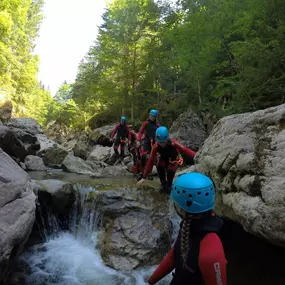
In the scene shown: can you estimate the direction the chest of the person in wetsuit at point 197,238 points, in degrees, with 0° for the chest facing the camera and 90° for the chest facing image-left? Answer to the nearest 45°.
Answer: approximately 135°

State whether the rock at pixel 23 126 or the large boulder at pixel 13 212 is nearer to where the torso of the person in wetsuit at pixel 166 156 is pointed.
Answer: the large boulder

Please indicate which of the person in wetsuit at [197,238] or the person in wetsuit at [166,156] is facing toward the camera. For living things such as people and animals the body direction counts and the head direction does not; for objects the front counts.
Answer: the person in wetsuit at [166,156]

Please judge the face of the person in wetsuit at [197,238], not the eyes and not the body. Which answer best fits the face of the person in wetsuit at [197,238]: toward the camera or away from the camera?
away from the camera

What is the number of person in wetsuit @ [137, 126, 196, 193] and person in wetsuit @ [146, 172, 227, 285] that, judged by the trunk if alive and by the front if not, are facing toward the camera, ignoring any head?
1

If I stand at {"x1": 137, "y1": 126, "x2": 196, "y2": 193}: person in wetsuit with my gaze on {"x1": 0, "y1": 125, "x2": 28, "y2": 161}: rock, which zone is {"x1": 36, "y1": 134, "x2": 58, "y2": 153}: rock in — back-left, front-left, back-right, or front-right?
front-right

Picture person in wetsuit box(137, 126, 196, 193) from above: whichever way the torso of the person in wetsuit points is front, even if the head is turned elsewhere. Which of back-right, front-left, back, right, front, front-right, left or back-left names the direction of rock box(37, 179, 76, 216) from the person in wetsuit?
right

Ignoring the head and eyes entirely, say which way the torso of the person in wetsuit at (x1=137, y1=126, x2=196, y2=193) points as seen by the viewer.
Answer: toward the camera

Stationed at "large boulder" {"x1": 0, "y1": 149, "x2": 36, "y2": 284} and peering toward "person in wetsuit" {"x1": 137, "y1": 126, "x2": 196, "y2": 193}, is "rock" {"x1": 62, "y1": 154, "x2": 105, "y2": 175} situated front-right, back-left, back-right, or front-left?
front-left

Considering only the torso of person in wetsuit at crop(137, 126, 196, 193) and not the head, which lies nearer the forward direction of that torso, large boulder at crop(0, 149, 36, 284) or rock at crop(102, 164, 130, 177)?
the large boulder
